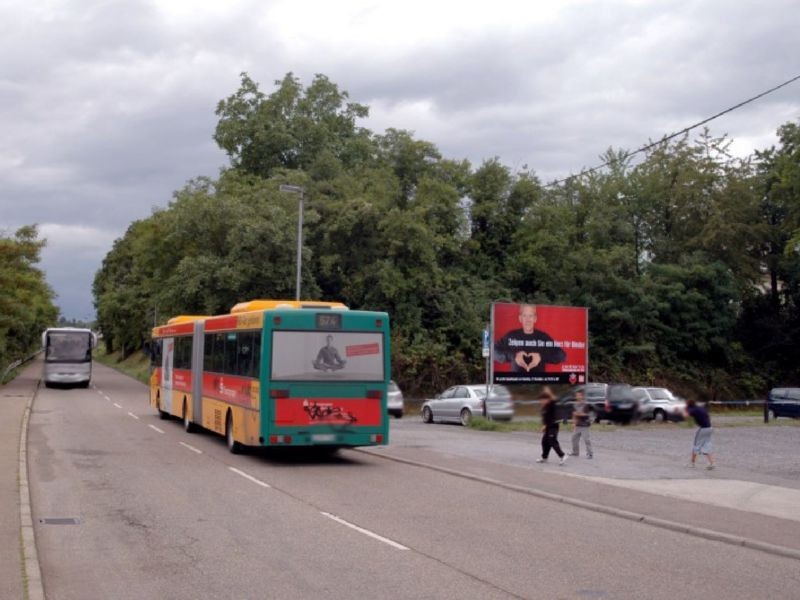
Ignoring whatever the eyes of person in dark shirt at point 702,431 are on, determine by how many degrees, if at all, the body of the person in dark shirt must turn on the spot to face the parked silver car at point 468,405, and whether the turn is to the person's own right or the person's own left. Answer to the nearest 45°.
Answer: approximately 45° to the person's own right

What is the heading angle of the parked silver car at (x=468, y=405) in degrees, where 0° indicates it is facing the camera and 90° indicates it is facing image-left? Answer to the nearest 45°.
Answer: approximately 135°

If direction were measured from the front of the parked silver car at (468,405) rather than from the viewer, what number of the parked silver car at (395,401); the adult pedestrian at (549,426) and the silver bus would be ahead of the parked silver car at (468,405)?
2

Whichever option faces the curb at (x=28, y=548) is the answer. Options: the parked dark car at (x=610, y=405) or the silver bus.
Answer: the silver bus

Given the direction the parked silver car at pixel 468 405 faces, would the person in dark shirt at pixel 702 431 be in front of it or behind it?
behind

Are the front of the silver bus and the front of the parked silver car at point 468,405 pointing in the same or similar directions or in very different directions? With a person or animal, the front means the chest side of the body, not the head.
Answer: very different directions

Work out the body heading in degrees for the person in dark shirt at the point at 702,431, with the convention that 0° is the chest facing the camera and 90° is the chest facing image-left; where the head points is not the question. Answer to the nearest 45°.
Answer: approximately 90°

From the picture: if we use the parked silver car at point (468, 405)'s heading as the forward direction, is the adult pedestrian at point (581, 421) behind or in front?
behind
